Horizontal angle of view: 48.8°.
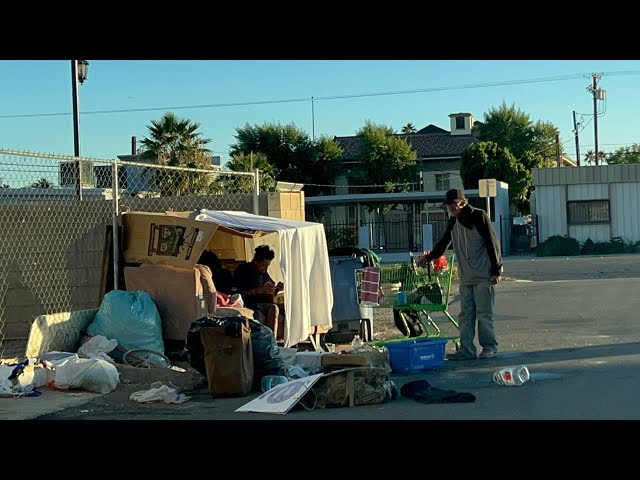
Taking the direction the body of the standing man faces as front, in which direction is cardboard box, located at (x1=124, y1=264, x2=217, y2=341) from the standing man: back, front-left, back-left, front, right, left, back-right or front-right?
front-right

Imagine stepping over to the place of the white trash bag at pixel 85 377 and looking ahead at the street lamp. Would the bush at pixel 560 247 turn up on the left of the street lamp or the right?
right

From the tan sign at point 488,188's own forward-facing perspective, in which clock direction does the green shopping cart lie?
The green shopping cart is roughly at 12 o'clock from the tan sign.

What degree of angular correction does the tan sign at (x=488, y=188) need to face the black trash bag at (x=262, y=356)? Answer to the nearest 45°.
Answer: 0° — it already faces it

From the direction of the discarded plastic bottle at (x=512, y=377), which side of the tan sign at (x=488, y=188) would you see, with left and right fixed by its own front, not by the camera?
front

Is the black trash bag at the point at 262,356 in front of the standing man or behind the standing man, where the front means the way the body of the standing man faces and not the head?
in front

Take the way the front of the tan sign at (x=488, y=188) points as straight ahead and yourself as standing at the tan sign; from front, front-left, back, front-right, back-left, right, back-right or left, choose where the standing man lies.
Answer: front

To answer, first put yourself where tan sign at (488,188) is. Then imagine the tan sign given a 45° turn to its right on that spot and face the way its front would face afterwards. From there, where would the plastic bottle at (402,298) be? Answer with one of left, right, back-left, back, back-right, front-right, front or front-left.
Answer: front-left

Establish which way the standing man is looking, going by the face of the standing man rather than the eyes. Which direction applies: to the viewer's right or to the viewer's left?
to the viewer's left

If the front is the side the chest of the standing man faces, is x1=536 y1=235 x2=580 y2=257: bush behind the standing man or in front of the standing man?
behind

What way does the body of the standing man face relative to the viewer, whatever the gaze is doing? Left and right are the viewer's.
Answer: facing the viewer and to the left of the viewer

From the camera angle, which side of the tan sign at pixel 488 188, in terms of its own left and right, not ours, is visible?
front

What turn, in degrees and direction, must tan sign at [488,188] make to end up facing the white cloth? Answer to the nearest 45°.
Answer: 0° — it already faces it

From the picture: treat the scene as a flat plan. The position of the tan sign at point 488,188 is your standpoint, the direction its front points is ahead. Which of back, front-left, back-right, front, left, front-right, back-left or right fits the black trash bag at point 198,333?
front

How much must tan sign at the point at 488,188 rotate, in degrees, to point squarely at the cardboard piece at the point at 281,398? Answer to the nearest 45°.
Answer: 0° — it already faces it

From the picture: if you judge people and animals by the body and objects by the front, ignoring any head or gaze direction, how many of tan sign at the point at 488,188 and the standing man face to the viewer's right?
0

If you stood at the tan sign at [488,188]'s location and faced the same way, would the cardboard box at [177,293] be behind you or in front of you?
in front
